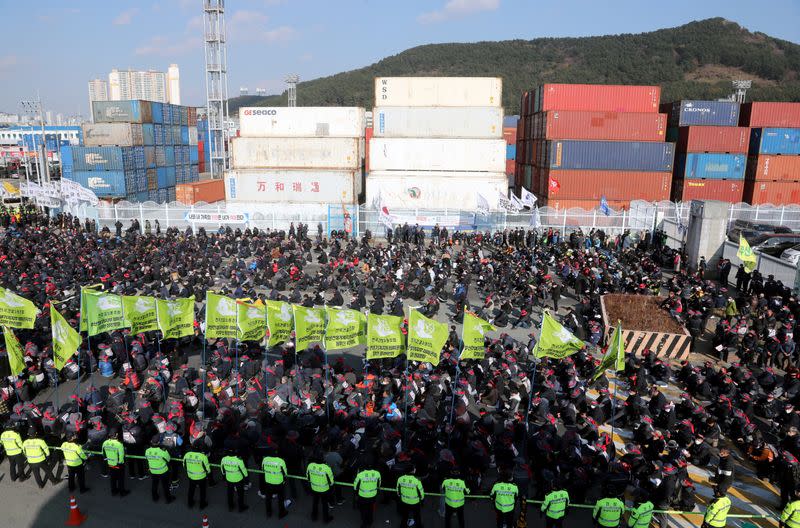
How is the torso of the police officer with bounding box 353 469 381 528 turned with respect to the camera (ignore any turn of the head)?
away from the camera

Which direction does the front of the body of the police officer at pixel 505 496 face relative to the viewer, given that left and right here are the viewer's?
facing away from the viewer

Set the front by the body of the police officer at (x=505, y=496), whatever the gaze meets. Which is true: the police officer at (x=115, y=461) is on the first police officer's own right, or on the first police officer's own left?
on the first police officer's own left

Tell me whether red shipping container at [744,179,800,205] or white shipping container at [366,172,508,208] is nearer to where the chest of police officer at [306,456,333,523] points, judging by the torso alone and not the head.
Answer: the white shipping container

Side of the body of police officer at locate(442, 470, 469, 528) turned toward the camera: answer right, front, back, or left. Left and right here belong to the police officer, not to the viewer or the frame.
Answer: back

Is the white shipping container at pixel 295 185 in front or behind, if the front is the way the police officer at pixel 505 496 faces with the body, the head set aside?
in front

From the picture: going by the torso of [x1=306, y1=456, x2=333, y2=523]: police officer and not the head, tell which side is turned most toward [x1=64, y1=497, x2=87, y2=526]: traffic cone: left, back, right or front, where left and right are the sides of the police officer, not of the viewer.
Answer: left

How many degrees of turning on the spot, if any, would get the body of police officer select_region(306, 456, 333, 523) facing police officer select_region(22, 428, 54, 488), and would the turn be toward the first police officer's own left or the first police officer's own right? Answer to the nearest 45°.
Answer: approximately 90° to the first police officer's own left

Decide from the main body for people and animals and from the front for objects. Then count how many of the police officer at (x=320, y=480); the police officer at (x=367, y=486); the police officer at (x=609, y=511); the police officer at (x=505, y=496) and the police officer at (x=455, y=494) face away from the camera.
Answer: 5

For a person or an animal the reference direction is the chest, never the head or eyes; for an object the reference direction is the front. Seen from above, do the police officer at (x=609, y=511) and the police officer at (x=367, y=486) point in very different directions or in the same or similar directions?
same or similar directions

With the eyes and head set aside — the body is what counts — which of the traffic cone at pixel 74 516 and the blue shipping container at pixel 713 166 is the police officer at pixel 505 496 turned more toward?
the blue shipping container

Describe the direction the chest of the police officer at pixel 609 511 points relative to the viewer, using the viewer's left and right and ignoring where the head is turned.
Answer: facing away from the viewer

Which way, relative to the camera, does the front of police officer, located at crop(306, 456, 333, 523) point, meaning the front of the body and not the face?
away from the camera

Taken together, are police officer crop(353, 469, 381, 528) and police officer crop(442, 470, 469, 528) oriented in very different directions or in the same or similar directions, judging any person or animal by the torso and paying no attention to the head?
same or similar directions
